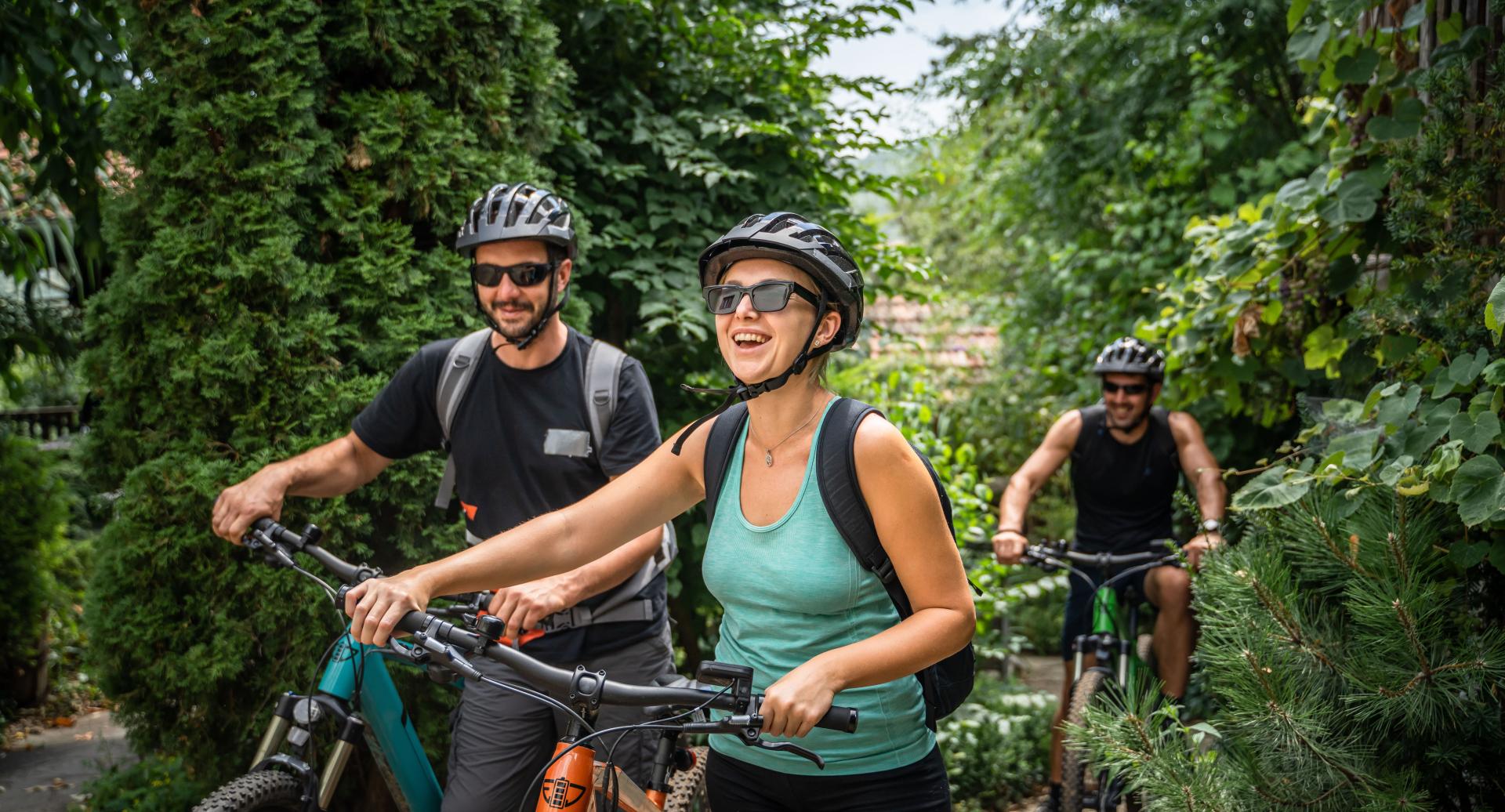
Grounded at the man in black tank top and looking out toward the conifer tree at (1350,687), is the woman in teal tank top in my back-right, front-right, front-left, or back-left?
front-right

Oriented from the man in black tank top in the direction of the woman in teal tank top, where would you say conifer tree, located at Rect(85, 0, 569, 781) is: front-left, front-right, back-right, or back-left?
front-right

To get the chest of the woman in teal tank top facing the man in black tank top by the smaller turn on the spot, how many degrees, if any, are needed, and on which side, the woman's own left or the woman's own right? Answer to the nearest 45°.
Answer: approximately 180°

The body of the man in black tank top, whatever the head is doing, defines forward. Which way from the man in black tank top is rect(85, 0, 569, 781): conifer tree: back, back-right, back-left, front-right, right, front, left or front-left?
front-right

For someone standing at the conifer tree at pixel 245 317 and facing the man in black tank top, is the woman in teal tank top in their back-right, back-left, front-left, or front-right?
front-right

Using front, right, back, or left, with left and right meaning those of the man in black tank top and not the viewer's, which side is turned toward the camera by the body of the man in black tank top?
front

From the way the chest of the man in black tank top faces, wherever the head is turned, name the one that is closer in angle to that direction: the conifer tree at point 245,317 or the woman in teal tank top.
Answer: the woman in teal tank top

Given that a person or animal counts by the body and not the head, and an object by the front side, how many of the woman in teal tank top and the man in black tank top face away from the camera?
0

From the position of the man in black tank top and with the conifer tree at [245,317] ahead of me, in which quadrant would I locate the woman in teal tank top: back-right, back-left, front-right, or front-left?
front-left

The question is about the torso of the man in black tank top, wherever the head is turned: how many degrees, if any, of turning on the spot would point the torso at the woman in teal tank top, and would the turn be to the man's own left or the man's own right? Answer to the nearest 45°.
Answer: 0° — they already face them

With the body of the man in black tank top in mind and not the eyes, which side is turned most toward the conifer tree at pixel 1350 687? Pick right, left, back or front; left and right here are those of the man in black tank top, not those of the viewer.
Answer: front

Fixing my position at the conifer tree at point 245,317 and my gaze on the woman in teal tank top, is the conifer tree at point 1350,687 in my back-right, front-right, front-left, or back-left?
front-left

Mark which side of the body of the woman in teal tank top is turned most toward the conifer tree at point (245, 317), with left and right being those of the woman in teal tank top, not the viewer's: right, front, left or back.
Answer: right

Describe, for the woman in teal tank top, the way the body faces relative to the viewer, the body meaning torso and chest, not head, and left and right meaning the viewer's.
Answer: facing the viewer and to the left of the viewer
